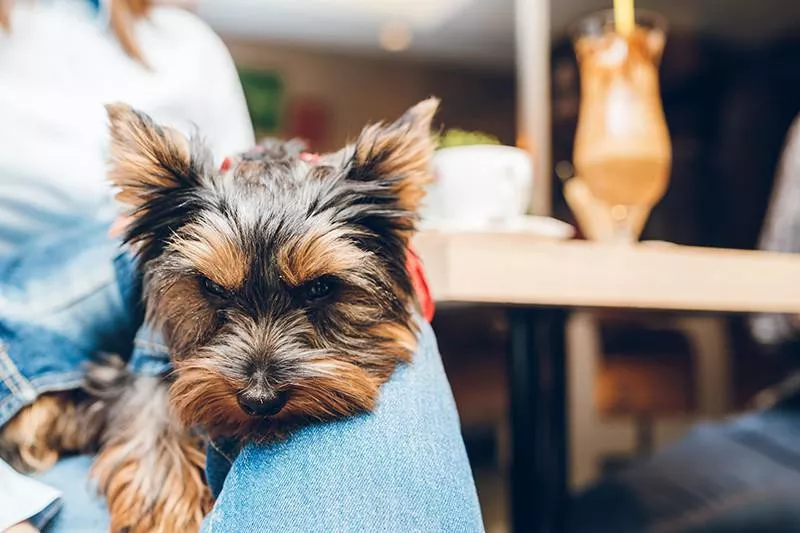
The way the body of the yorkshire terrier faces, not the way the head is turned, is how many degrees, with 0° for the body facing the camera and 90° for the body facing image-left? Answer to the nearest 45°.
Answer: approximately 0°

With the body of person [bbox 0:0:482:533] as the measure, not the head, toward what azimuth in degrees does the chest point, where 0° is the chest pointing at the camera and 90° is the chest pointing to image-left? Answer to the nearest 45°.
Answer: approximately 315°

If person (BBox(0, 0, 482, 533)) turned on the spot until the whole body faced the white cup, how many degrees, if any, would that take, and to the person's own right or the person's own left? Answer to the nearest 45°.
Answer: approximately 45° to the person's own left

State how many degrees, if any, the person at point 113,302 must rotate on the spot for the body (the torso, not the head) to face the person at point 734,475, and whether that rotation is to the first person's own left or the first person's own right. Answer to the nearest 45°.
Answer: approximately 45° to the first person's own left

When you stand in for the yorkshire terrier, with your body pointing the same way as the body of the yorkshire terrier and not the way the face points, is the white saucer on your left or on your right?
on your left
